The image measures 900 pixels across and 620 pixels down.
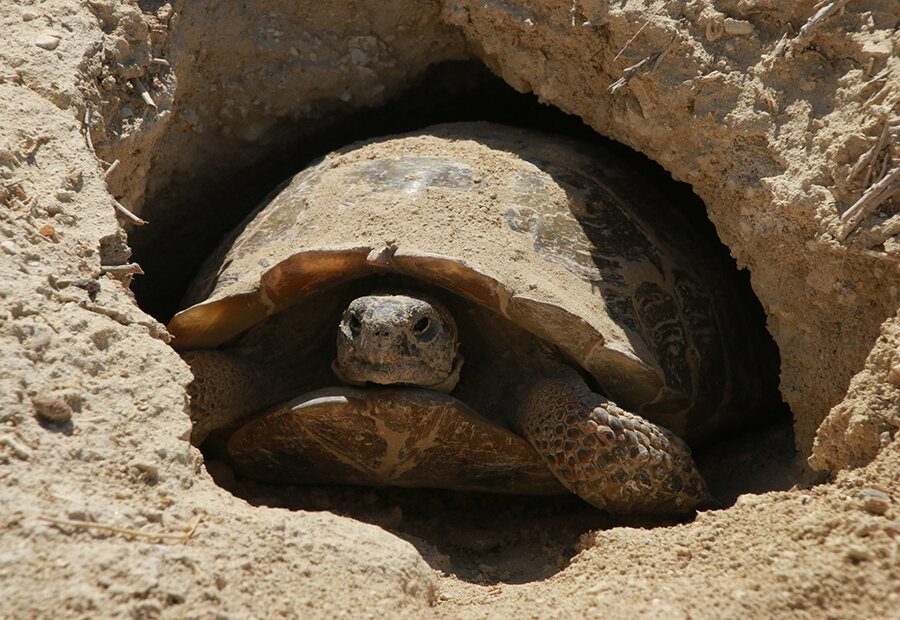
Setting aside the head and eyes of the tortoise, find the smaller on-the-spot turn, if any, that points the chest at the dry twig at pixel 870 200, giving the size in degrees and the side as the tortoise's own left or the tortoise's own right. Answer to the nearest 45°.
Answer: approximately 45° to the tortoise's own left

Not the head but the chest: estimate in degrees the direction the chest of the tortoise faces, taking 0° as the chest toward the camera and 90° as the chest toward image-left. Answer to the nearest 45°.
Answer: approximately 0°

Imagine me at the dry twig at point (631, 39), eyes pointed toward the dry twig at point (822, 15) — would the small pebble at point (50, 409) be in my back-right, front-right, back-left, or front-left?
back-right

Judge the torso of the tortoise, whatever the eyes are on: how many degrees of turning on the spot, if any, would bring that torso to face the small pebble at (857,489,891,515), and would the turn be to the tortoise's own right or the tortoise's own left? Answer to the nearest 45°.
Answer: approximately 45° to the tortoise's own left

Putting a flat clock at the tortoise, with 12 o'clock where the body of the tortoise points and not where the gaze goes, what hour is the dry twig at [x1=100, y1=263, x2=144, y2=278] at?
The dry twig is roughly at 2 o'clock from the tortoise.

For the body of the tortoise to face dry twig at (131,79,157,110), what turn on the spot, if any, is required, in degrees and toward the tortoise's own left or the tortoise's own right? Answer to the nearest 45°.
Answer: approximately 90° to the tortoise's own right
